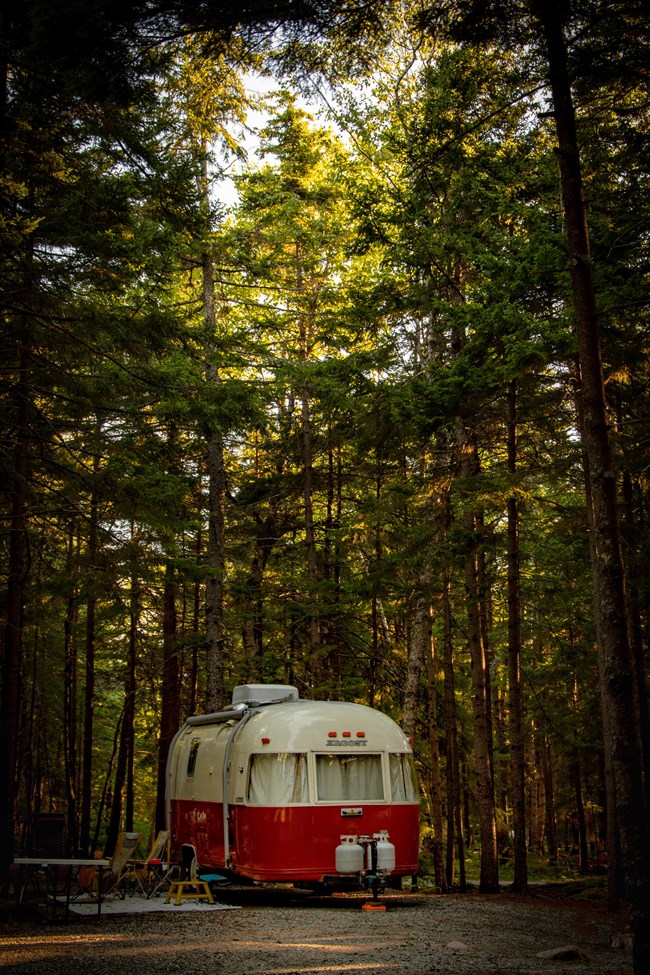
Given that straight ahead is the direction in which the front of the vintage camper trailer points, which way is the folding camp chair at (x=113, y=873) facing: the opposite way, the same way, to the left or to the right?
to the right

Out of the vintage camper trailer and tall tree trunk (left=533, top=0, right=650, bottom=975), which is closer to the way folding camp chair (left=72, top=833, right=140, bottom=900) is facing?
the tall tree trunk

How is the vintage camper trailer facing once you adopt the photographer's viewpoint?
facing the viewer and to the right of the viewer

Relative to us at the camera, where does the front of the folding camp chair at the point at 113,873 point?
facing the viewer and to the left of the viewer

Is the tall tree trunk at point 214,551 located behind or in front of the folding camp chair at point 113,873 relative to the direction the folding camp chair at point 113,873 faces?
behind

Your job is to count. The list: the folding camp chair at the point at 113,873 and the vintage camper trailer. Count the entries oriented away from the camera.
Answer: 0

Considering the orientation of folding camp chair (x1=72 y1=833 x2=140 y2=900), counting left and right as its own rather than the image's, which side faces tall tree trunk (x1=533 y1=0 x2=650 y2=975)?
left
